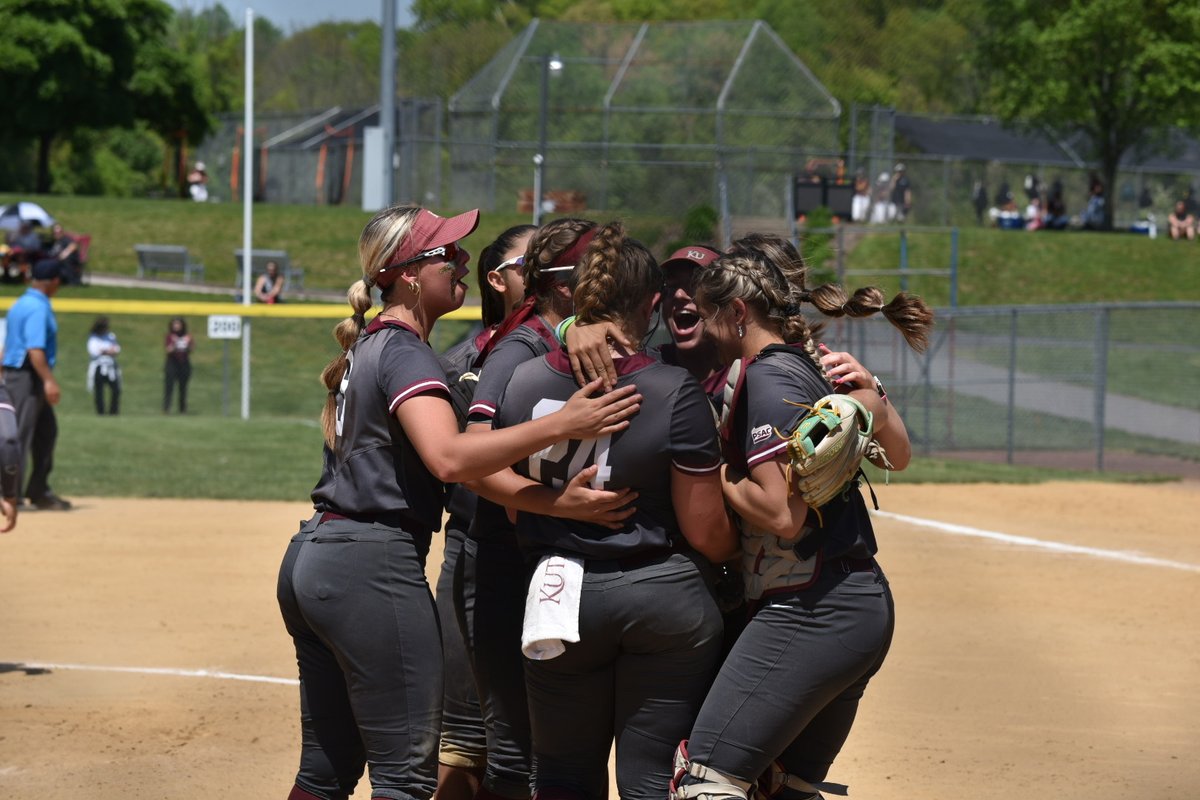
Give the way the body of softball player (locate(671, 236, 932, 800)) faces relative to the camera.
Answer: to the viewer's left

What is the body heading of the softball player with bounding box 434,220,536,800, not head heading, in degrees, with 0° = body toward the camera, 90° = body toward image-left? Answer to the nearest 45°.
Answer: approximately 270°

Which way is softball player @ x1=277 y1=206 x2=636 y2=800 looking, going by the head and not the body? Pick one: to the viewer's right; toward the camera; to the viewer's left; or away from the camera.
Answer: to the viewer's right

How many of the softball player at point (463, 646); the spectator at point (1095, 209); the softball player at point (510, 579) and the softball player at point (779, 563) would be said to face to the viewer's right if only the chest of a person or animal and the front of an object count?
2

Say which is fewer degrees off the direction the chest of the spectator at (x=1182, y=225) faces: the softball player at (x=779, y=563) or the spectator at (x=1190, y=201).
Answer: the softball player

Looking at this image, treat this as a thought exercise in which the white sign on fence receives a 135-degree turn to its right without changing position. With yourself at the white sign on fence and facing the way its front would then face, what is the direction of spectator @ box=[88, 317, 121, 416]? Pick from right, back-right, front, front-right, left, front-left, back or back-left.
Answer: front

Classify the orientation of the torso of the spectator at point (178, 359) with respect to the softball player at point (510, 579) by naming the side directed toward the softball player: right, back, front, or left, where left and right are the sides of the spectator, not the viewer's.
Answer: front

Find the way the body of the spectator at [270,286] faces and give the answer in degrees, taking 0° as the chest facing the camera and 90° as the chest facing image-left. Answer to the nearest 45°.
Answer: approximately 0°
